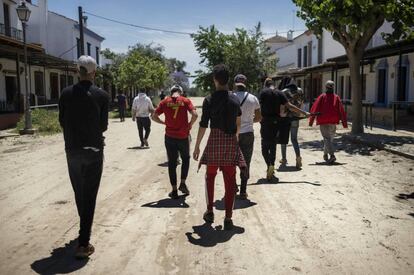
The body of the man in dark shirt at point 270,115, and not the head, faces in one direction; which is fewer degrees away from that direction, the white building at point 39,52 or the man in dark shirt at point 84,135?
the white building

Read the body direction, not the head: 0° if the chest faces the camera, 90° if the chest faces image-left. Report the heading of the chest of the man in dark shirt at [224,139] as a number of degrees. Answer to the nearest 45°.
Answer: approximately 180°

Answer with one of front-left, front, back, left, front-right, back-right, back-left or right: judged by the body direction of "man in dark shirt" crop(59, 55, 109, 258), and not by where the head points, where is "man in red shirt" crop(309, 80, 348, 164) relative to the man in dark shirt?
front-right

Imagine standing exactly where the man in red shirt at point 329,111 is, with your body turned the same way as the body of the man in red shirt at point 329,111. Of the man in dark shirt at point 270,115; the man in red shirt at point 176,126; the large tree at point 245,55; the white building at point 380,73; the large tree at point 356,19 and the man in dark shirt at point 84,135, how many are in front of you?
3

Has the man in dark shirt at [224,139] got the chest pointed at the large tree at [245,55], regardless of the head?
yes

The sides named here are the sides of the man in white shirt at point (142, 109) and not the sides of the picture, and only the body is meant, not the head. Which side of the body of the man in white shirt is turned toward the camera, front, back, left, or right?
back

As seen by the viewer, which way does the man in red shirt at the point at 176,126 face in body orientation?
away from the camera

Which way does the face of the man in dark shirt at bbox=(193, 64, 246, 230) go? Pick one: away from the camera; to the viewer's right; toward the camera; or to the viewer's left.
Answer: away from the camera

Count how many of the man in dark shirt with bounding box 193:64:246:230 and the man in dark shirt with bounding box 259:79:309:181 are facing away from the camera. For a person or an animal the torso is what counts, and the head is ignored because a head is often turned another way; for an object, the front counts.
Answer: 2

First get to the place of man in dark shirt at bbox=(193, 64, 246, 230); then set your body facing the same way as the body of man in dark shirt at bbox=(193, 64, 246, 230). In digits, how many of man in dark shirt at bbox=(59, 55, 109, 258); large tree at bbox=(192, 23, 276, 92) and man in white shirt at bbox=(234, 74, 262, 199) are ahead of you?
2

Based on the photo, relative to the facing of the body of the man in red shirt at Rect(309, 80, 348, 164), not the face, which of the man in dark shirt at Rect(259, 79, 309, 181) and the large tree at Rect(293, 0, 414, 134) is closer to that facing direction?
the large tree

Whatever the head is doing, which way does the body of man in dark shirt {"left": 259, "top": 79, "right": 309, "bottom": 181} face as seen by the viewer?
away from the camera

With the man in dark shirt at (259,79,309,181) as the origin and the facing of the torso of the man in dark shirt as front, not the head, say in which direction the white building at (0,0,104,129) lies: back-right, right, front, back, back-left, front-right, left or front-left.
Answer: front-left

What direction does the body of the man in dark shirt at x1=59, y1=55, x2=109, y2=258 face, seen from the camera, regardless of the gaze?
away from the camera

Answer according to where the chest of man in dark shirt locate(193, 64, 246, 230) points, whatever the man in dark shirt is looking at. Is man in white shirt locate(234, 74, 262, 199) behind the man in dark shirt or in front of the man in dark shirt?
in front
